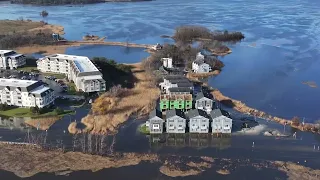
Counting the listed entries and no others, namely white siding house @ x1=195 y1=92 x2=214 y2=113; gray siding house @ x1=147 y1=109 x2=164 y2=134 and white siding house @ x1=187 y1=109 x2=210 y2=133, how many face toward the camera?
3

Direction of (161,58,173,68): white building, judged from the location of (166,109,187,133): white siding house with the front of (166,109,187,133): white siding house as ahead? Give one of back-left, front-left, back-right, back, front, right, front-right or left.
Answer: back

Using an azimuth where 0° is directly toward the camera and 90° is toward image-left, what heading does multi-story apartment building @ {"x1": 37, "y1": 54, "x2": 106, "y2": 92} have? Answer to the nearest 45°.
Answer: approximately 45°

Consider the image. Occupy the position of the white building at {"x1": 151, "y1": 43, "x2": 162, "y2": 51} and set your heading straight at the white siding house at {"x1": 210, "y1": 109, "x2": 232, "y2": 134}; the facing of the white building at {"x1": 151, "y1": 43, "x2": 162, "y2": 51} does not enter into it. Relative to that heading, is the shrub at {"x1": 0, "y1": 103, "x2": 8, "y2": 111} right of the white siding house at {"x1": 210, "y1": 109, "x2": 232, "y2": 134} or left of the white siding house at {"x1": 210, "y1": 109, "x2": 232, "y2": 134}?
right

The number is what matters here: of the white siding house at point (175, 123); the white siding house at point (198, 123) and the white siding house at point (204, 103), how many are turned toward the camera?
3

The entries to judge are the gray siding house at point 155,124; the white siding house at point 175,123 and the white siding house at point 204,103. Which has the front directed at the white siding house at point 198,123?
the white siding house at point 204,103

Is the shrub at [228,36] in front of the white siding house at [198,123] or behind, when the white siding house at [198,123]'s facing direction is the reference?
behind

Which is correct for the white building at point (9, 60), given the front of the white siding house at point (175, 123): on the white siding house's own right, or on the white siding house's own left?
on the white siding house's own right

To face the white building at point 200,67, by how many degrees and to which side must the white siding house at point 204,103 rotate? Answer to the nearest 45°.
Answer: approximately 180°

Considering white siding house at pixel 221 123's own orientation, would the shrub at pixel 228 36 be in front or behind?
behind

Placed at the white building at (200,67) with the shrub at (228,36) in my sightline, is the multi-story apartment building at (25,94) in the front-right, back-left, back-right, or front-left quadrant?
back-left

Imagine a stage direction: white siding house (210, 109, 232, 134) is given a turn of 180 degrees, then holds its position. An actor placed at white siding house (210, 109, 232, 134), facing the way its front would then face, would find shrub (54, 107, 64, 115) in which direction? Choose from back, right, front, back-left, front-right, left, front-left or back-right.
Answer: left

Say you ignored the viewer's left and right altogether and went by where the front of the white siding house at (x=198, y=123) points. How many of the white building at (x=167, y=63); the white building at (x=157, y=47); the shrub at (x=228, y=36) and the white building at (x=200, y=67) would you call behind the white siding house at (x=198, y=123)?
4

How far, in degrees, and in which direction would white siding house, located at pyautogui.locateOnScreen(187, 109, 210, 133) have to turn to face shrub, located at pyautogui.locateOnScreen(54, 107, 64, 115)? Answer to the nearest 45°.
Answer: approximately 90° to its right

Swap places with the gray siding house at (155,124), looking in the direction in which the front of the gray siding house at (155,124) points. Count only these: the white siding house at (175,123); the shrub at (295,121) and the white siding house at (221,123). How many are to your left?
3

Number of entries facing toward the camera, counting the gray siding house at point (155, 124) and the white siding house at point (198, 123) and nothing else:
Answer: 2

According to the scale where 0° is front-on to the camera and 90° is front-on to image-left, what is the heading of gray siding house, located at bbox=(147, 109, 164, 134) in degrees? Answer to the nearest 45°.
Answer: approximately 0°

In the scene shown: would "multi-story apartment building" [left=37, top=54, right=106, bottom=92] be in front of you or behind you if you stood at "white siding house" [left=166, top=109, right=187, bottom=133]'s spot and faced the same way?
behind
